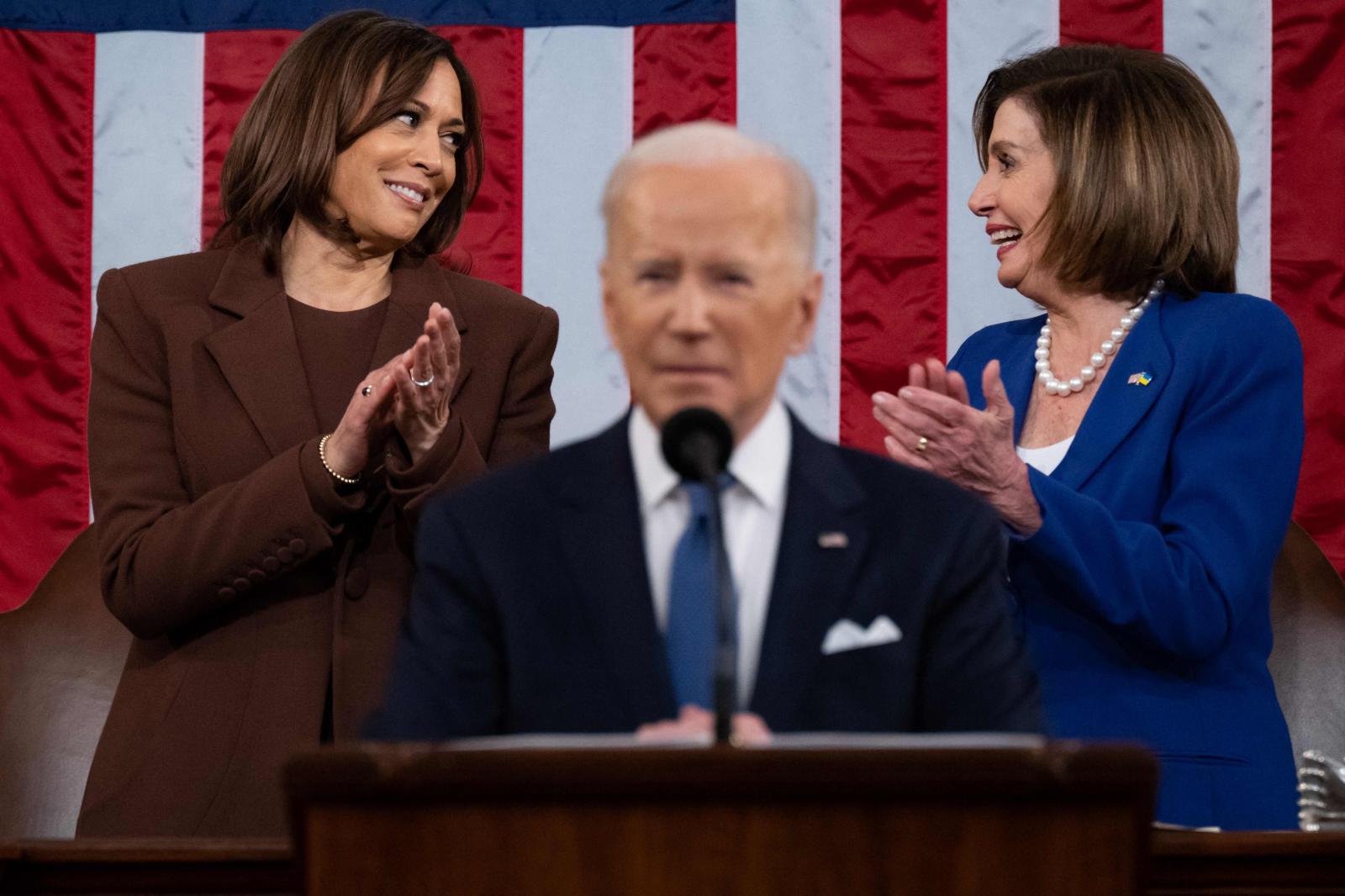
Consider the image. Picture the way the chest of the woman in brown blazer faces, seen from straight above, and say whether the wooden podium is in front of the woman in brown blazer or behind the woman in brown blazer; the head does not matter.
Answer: in front

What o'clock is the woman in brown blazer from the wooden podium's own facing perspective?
The woman in brown blazer is roughly at 5 o'clock from the wooden podium.

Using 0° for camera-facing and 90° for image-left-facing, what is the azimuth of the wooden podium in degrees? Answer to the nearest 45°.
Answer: approximately 0°

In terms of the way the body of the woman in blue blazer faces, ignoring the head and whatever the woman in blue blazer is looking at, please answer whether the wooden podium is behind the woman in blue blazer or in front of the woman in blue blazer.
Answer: in front

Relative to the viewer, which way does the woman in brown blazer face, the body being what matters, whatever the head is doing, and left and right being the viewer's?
facing the viewer and to the right of the viewer

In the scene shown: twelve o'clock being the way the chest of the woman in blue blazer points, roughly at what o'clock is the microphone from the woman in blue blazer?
The microphone is roughly at 11 o'clock from the woman in blue blazer.

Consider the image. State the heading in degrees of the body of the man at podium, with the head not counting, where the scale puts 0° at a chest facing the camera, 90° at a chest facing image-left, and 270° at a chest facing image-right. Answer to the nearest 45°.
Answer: approximately 0°

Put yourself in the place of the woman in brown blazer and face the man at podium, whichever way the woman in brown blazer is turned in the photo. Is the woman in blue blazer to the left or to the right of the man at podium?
left

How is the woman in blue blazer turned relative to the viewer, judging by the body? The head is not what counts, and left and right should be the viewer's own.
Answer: facing the viewer and to the left of the viewer

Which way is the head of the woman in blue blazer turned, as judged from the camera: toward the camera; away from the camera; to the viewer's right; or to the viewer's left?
to the viewer's left
